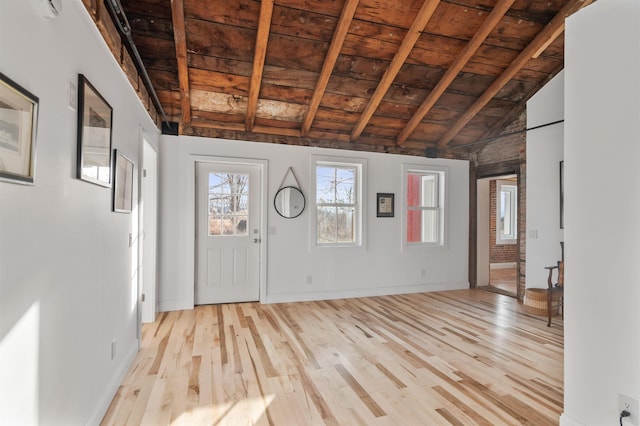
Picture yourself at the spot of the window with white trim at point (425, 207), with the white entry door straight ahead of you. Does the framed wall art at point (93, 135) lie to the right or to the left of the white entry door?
left

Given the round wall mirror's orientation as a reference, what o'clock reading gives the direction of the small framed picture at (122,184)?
The small framed picture is roughly at 1 o'clock from the round wall mirror.

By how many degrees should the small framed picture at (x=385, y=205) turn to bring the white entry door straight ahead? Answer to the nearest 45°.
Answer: approximately 45° to its right

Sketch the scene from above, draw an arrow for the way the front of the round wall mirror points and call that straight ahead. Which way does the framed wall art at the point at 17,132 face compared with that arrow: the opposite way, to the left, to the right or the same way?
to the left

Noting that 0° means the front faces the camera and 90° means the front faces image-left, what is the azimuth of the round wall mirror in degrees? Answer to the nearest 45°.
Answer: approximately 0°

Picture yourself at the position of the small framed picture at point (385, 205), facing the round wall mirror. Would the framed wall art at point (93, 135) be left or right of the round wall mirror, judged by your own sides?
left

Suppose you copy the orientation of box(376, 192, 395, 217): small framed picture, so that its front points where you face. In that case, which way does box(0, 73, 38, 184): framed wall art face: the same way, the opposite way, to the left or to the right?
to the left

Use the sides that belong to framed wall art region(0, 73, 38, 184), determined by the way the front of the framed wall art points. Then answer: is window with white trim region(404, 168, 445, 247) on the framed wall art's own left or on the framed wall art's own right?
on the framed wall art's own left

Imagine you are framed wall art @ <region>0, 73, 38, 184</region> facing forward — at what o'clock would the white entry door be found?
The white entry door is roughly at 9 o'clock from the framed wall art.

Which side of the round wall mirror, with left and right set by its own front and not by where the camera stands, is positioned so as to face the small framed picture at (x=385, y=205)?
left
